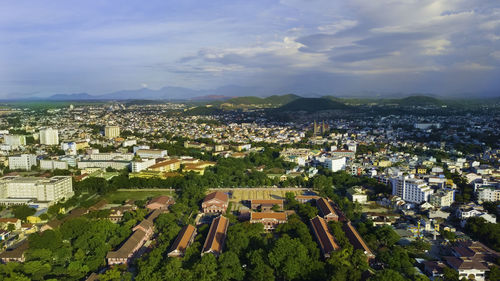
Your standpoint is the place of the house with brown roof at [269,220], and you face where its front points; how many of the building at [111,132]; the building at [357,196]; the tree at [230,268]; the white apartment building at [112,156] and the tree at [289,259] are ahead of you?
2

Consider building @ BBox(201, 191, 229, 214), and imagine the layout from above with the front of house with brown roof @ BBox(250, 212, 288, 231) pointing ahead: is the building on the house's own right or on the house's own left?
on the house's own right

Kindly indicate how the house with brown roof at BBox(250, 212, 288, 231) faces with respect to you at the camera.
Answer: facing the viewer

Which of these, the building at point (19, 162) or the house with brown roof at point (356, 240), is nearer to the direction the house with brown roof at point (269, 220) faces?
the house with brown roof

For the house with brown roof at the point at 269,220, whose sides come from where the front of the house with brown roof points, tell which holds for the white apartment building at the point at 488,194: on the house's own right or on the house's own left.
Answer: on the house's own left

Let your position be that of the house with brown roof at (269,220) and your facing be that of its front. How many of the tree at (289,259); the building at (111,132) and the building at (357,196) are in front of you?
1

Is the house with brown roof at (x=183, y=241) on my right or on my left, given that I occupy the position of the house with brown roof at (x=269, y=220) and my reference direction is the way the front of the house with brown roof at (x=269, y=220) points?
on my right

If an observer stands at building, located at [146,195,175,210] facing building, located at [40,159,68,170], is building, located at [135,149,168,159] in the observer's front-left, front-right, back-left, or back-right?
front-right

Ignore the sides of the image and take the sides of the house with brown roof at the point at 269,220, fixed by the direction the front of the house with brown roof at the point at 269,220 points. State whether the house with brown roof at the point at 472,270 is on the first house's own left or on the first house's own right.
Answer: on the first house's own left

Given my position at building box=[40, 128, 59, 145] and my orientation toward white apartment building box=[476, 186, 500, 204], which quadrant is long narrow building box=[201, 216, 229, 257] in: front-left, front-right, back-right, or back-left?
front-right

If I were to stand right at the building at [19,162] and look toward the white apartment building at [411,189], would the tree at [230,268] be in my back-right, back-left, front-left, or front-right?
front-right

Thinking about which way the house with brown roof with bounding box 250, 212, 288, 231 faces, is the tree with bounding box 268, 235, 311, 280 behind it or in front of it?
in front

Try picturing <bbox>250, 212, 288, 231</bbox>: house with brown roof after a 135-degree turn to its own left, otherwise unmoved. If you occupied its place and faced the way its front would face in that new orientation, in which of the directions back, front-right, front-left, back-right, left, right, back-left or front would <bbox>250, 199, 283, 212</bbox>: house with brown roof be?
front-left

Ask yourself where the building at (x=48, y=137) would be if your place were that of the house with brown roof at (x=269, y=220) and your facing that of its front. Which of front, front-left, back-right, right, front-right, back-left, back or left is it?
back-right

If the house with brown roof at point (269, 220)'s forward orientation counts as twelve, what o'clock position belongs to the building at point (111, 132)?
The building is roughly at 5 o'clock from the house with brown roof.

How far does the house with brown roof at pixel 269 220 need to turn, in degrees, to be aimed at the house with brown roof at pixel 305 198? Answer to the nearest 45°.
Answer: approximately 135° to its left

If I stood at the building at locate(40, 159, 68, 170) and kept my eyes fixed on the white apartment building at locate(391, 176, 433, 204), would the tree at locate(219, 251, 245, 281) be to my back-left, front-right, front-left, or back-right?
front-right

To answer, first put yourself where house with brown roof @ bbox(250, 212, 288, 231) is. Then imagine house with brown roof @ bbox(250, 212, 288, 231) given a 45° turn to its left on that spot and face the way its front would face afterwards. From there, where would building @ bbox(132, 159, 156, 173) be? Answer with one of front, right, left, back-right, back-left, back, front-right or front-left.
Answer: back

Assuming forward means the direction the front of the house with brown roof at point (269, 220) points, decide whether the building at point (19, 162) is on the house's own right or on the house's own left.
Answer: on the house's own right
